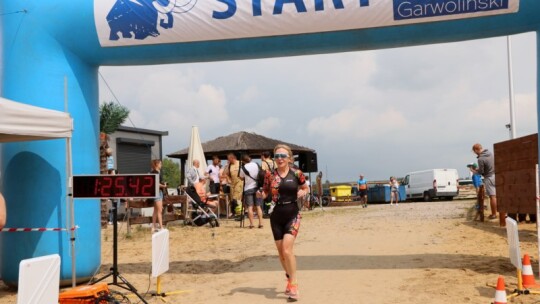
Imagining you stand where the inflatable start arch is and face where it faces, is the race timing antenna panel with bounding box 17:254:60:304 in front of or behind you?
in front

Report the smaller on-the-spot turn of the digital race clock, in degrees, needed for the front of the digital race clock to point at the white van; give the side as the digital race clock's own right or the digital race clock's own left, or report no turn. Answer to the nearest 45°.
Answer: approximately 135° to the digital race clock's own left

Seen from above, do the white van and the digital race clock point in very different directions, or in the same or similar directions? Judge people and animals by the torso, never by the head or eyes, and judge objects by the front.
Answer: very different directions

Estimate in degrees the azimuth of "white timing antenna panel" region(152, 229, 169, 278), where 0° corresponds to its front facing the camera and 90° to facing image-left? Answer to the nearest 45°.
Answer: approximately 315°

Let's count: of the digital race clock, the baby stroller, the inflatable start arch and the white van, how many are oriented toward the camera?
2
